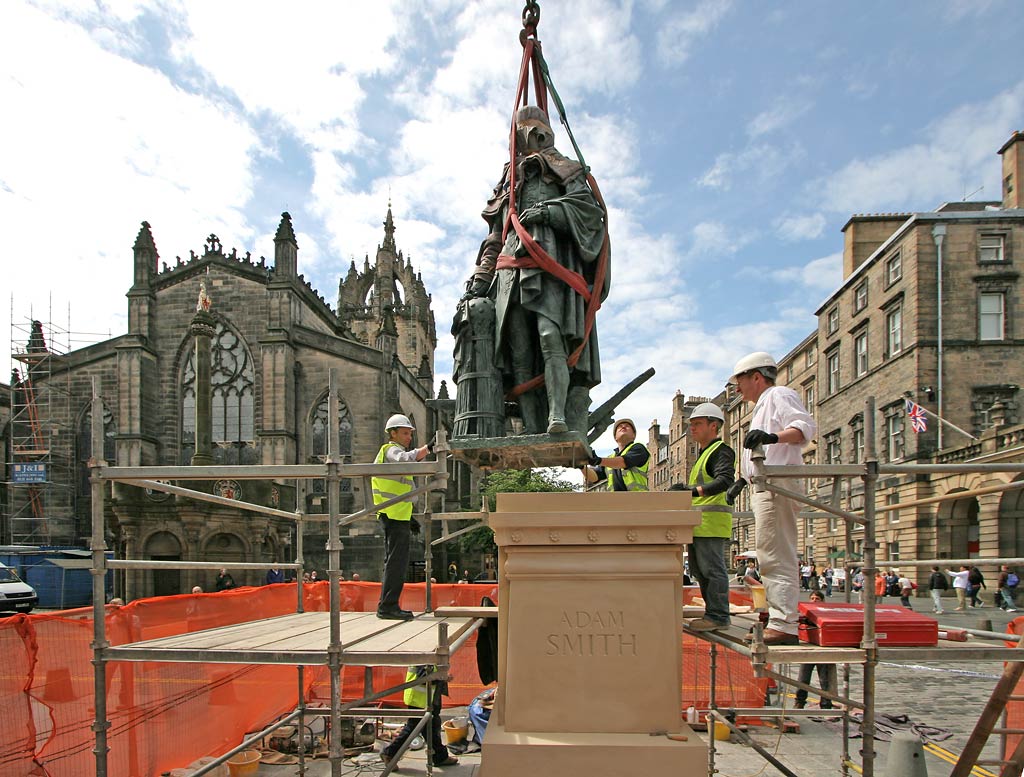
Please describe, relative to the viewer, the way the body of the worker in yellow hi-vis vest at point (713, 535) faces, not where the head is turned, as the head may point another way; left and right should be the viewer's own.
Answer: facing to the left of the viewer

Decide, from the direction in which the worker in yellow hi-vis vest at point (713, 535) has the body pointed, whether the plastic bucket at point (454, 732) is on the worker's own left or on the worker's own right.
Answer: on the worker's own right

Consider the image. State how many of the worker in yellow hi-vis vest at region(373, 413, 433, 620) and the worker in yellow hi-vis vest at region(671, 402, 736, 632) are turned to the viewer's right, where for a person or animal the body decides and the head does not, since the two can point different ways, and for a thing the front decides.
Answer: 1

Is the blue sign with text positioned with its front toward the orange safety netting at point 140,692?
yes

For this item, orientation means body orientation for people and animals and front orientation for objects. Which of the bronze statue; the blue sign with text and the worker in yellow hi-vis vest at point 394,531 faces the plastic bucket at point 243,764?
the blue sign with text

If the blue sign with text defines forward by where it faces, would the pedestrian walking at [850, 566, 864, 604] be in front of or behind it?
in front

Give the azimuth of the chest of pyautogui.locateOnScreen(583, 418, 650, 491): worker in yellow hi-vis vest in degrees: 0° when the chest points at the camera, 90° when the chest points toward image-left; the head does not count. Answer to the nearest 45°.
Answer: approximately 45°

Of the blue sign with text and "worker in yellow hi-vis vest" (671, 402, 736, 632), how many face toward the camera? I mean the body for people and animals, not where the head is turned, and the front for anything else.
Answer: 1

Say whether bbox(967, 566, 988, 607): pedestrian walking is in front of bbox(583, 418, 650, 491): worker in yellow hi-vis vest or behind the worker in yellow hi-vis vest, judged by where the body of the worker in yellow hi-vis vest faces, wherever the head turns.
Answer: behind

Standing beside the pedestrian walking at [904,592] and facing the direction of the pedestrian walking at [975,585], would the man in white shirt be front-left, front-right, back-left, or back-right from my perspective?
back-right

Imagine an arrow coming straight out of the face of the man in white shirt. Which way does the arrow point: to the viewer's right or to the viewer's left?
to the viewer's left

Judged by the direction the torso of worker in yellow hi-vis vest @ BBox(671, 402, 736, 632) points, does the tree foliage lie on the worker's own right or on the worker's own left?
on the worker's own right
